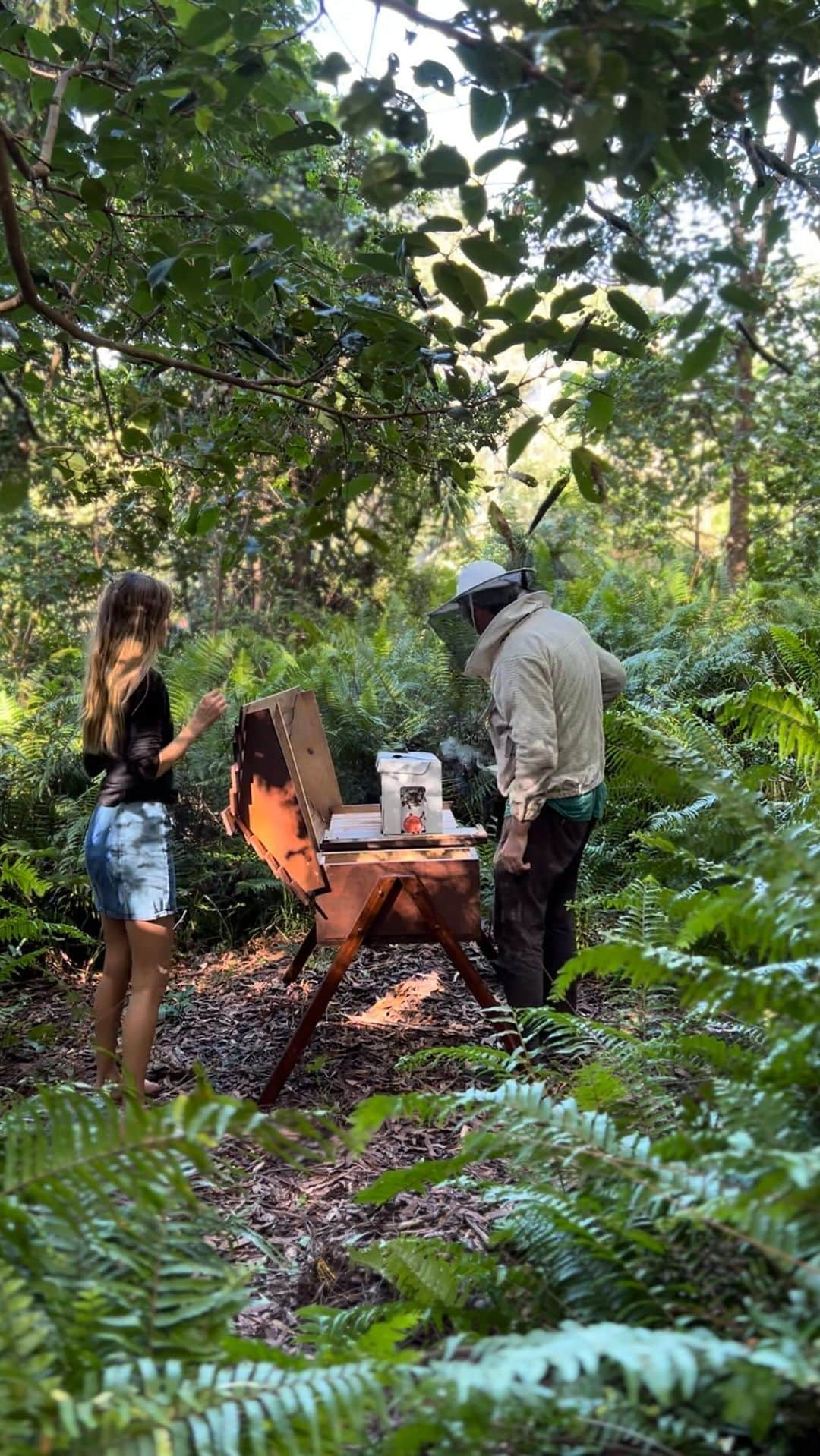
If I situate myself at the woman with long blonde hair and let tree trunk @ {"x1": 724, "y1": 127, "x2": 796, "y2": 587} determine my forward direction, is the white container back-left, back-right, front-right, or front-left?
front-right

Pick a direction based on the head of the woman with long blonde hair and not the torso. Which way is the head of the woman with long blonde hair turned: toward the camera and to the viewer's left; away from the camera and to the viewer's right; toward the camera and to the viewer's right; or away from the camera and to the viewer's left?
away from the camera and to the viewer's right

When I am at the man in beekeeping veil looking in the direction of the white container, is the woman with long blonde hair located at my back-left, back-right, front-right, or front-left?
front-left

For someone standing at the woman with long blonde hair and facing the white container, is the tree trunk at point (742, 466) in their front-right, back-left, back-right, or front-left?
front-left

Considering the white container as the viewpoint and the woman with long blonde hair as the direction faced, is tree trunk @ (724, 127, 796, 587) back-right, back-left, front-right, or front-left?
back-right
